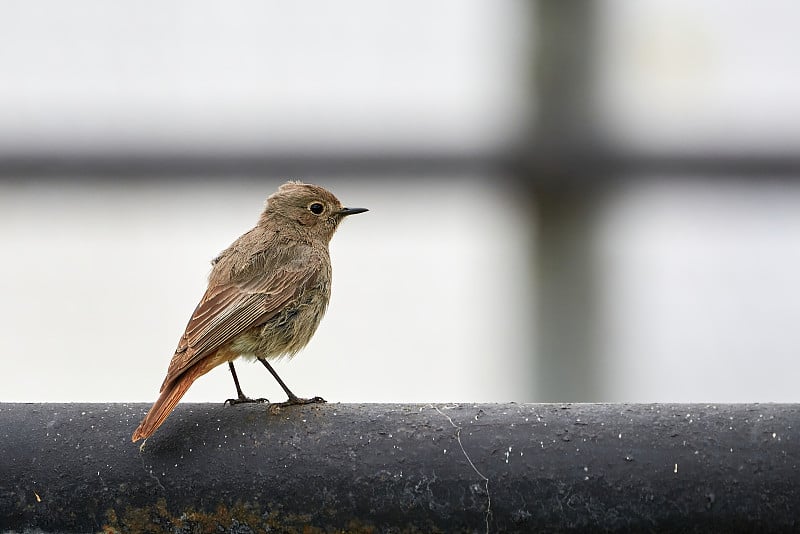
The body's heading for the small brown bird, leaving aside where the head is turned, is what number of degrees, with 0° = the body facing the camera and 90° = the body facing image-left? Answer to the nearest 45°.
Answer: approximately 270°
